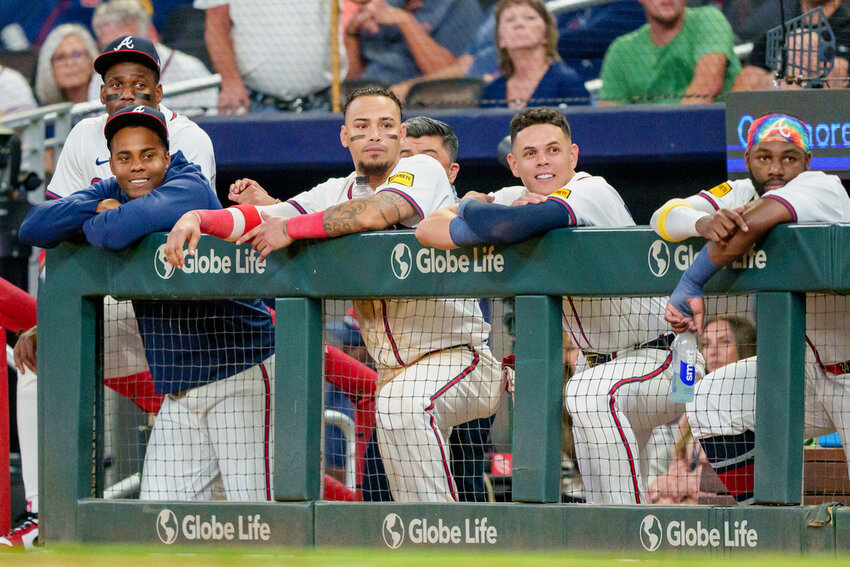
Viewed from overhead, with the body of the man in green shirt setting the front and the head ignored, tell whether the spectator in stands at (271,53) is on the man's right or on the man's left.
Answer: on the man's right

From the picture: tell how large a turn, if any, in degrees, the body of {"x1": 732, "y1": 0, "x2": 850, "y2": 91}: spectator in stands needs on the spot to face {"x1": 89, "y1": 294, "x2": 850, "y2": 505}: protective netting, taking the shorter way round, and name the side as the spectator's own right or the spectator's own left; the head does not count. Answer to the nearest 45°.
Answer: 0° — they already face it

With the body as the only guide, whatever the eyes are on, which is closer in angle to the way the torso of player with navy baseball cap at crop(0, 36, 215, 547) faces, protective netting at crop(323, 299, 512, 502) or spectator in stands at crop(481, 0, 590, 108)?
the protective netting

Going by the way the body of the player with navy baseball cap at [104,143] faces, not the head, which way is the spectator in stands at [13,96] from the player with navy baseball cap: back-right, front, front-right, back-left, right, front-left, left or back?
back

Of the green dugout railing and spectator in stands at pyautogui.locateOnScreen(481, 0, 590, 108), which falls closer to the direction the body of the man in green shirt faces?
the green dugout railing

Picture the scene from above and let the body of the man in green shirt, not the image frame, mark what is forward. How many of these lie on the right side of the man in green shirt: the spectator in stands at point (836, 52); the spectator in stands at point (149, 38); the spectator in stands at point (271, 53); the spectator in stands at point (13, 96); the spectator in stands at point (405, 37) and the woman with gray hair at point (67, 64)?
5

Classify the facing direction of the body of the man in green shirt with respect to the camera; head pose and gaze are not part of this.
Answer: toward the camera

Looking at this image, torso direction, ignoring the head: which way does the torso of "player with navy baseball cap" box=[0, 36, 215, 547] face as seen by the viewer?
toward the camera

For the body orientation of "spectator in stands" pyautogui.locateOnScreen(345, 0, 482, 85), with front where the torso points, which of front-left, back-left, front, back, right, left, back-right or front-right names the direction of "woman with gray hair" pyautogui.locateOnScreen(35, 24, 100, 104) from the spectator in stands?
front-right

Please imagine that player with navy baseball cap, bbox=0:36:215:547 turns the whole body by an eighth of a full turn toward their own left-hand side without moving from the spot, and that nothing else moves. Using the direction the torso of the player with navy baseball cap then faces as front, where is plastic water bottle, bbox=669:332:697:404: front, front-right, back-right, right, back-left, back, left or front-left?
front

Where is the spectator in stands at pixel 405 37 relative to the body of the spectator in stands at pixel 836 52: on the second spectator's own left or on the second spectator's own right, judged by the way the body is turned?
on the second spectator's own right

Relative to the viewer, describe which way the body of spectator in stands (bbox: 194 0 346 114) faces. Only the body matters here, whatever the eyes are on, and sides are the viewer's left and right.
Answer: facing the viewer
